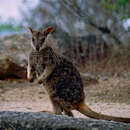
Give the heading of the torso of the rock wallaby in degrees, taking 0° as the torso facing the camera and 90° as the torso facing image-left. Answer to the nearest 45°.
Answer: approximately 45°
